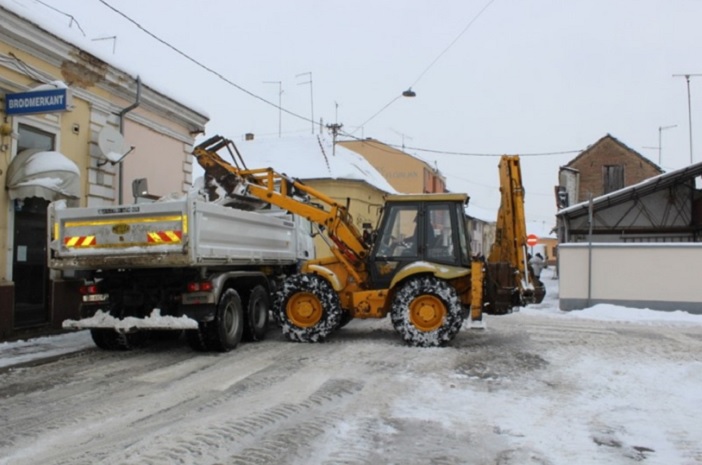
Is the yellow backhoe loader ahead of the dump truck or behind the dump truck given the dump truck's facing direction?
ahead

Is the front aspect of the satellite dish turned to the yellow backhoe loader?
yes

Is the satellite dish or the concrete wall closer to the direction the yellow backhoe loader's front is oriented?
the satellite dish

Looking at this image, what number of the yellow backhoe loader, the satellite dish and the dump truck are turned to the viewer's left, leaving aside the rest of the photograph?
1

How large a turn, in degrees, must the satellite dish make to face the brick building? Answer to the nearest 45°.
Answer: approximately 90° to its left

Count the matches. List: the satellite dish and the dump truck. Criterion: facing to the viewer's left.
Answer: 0

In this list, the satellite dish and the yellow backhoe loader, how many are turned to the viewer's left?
1

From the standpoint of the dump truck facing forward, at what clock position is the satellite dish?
The satellite dish is roughly at 10 o'clock from the dump truck.

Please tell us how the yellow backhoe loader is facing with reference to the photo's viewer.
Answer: facing to the left of the viewer

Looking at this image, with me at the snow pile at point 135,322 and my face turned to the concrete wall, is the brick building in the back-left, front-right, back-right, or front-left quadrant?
front-left

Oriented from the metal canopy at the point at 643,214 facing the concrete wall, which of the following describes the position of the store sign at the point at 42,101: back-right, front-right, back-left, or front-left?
front-right

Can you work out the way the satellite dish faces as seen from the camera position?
facing the viewer and to the right of the viewer

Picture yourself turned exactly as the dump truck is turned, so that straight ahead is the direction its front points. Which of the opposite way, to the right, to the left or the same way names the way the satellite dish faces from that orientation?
to the right

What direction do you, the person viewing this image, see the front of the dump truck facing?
facing away from the viewer and to the right of the viewer
